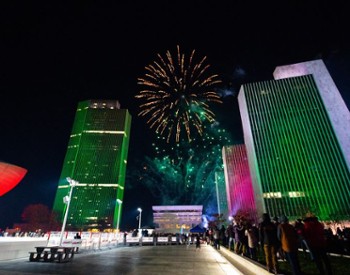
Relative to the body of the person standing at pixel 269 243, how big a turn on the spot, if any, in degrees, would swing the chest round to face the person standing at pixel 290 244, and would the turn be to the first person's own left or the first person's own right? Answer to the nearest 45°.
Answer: approximately 135° to the first person's own right

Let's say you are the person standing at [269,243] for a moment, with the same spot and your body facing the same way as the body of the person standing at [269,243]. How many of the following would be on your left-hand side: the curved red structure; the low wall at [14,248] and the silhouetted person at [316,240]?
2

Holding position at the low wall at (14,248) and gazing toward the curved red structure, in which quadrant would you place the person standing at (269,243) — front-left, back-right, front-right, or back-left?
back-right

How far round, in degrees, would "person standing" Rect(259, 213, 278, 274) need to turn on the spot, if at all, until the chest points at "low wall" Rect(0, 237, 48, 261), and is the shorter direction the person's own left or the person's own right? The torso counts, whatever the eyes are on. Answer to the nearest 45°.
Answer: approximately 90° to the person's own left

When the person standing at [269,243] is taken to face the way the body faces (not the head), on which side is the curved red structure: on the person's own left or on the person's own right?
on the person's own left

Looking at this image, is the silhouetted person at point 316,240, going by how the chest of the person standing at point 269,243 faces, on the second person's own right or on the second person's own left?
on the second person's own right

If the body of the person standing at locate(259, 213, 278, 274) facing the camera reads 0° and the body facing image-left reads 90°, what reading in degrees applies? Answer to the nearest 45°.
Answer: approximately 180°
